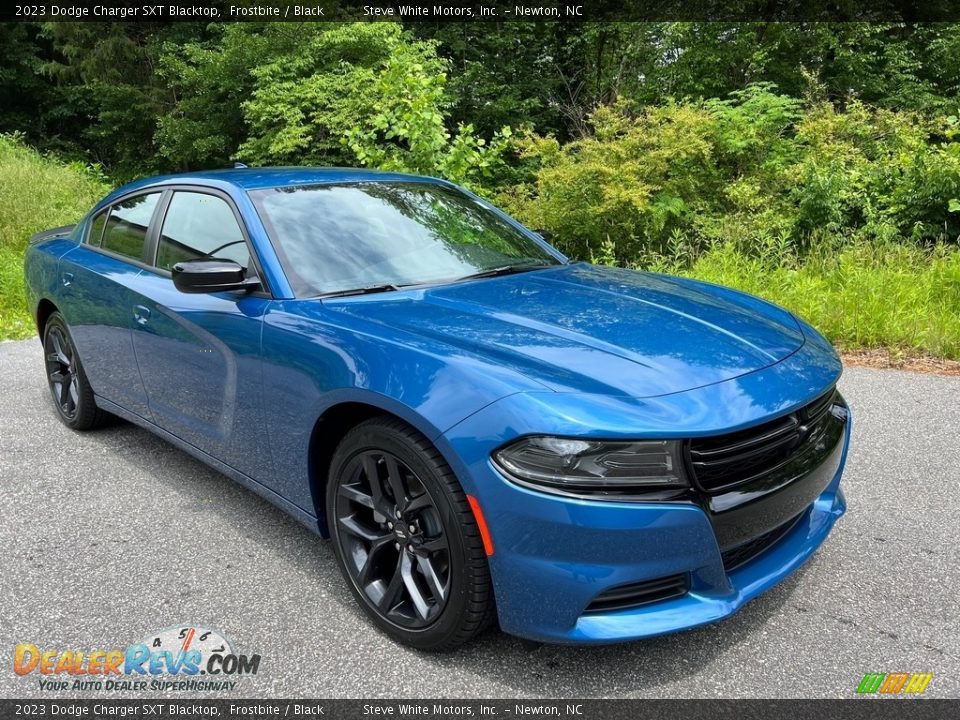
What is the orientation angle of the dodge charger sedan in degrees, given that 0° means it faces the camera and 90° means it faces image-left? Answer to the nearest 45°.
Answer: approximately 315°

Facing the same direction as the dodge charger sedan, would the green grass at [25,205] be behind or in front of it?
behind

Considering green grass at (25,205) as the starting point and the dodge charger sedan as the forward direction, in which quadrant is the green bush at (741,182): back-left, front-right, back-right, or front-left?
front-left

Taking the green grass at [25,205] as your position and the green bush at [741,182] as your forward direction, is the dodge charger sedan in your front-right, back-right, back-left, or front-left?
front-right

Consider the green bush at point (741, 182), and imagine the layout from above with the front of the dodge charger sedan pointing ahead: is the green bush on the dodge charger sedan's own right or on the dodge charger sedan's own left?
on the dodge charger sedan's own left
